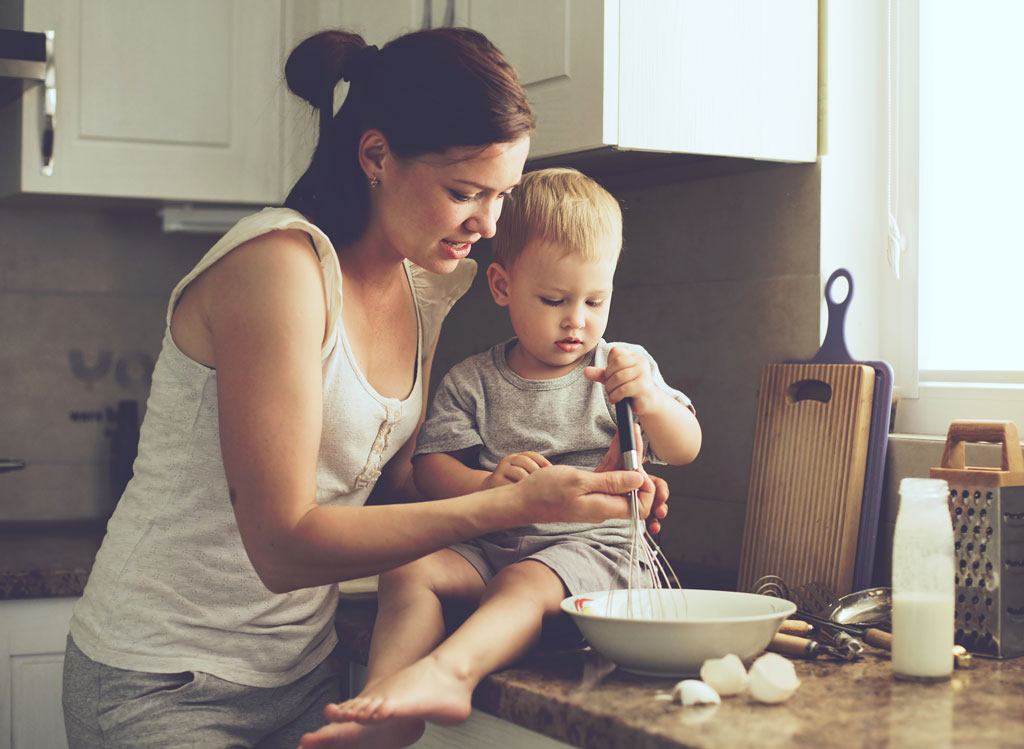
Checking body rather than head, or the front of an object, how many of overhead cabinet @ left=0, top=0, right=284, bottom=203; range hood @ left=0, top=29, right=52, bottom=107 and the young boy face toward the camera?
3

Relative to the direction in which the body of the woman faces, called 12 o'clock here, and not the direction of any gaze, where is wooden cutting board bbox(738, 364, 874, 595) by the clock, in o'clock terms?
The wooden cutting board is roughly at 10 o'clock from the woman.

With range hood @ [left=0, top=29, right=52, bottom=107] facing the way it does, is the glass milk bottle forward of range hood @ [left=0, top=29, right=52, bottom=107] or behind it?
forward

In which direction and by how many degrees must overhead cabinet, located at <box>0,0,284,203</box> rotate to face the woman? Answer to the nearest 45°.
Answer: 0° — it already faces them

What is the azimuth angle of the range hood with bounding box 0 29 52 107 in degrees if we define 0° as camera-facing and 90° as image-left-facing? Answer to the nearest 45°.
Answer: approximately 0°
